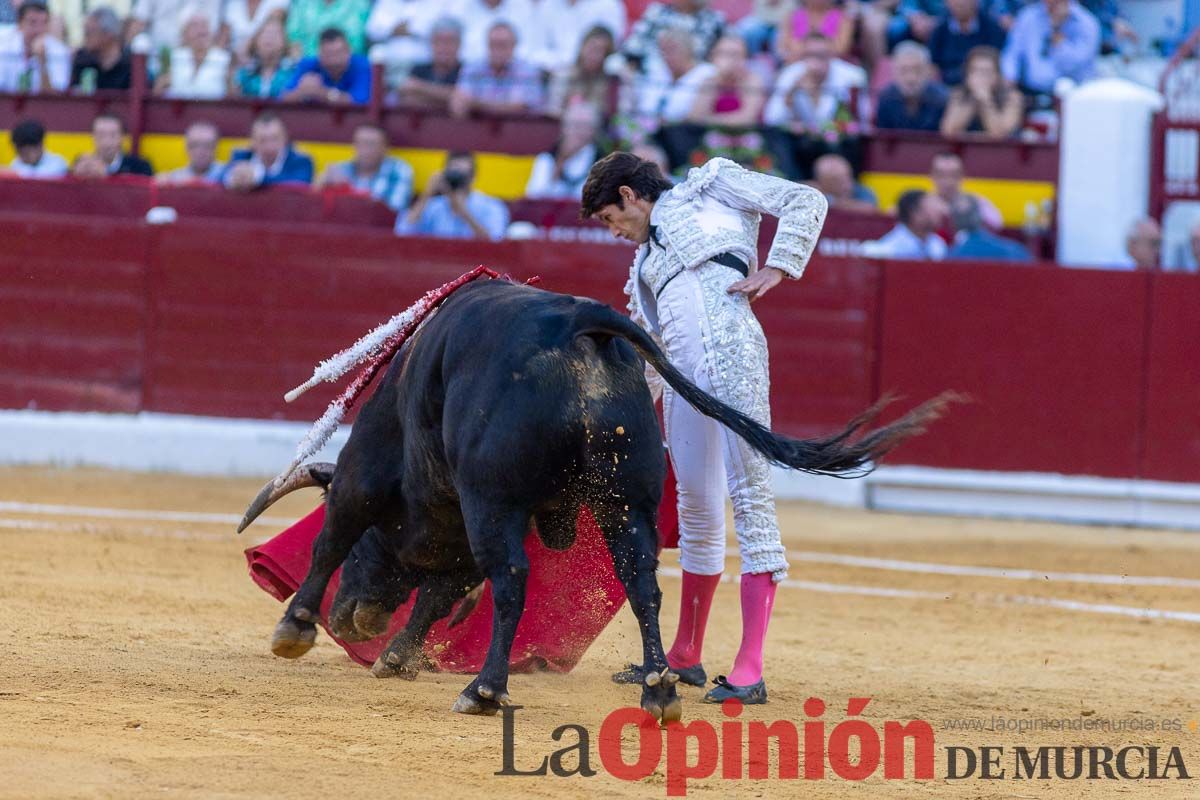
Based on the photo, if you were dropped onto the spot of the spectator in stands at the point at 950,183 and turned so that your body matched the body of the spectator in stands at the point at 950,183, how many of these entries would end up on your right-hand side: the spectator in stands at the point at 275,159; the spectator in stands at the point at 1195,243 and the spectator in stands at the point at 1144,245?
1

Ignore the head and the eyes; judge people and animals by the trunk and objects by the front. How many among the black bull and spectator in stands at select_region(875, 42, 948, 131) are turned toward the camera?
1

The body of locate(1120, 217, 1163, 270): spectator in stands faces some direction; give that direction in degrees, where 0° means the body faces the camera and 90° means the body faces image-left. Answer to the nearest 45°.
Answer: approximately 0°

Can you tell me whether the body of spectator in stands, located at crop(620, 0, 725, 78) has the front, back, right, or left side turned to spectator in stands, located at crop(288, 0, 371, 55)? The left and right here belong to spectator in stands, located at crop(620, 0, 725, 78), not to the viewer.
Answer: right

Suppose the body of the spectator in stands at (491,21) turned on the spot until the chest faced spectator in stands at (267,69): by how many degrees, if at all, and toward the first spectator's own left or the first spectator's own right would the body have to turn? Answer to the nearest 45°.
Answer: approximately 90° to the first spectator's own right
